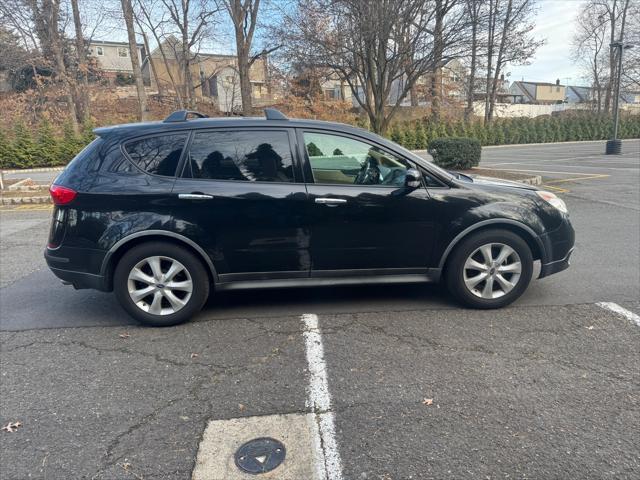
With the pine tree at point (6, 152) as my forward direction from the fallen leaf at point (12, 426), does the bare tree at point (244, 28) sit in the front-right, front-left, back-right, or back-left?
front-right

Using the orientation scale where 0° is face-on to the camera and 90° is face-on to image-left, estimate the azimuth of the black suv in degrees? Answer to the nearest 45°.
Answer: approximately 270°

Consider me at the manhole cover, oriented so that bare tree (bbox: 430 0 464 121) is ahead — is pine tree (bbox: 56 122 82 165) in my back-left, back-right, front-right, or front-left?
front-left

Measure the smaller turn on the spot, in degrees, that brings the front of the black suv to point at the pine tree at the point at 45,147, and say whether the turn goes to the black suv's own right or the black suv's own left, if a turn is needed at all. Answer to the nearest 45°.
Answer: approximately 135° to the black suv's own left

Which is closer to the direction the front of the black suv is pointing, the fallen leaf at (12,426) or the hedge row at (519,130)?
the hedge row

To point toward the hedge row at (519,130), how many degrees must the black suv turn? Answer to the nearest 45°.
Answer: approximately 45° to its left

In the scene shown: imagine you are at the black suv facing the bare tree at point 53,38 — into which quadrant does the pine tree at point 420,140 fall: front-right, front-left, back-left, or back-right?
front-right

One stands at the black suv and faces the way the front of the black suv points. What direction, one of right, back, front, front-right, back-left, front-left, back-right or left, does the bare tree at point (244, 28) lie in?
left

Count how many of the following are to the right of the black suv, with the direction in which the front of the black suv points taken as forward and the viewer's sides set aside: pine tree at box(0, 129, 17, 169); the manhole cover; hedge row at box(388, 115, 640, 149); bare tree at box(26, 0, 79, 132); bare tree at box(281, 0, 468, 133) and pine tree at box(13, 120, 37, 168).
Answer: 1

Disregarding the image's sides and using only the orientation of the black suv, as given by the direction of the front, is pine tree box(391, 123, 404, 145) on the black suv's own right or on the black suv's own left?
on the black suv's own left

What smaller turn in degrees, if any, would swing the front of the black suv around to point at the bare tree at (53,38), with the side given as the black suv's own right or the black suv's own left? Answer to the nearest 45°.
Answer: approximately 135° to the black suv's own left

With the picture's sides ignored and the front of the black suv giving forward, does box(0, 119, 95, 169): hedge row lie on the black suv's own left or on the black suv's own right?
on the black suv's own left

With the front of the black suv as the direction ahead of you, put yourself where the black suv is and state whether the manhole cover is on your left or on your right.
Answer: on your right

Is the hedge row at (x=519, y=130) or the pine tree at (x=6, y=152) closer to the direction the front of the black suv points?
the hedge row
